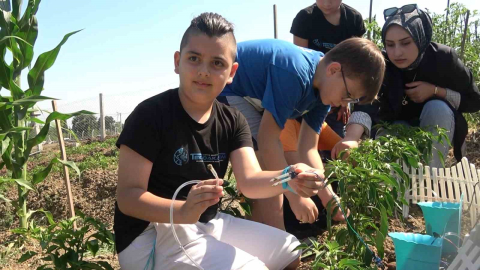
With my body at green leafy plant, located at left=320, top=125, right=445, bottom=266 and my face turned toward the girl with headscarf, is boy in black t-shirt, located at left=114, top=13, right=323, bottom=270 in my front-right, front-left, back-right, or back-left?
back-left

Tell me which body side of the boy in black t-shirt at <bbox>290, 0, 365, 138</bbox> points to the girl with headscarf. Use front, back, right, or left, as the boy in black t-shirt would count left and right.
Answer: left

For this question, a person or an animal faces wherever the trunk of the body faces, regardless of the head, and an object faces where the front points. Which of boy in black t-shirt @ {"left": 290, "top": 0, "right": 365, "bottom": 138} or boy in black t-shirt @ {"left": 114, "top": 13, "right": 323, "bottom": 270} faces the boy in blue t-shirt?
boy in black t-shirt @ {"left": 290, "top": 0, "right": 365, "bottom": 138}

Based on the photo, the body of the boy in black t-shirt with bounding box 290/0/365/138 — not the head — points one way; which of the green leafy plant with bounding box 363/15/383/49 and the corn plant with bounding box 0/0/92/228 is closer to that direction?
the corn plant

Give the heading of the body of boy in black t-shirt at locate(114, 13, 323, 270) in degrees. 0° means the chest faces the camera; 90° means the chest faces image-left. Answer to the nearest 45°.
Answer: approximately 315°

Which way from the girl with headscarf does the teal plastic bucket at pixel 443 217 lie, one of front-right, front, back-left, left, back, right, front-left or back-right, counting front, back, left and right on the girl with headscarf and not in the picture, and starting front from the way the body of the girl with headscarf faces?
front-left

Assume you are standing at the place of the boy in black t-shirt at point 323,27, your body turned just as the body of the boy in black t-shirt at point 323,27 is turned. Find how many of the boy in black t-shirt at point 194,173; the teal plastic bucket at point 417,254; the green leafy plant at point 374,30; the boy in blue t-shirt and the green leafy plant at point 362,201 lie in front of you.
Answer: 4

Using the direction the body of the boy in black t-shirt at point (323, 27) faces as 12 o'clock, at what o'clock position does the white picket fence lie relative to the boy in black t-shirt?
The white picket fence is roughly at 11 o'clock from the boy in black t-shirt.

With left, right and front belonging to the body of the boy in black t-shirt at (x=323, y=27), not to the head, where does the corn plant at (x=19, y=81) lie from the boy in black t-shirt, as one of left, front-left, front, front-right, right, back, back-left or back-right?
front-right
